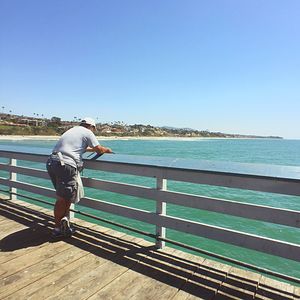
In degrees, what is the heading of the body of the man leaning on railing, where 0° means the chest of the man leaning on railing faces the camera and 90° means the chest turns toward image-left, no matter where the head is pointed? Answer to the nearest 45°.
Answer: approximately 225°
